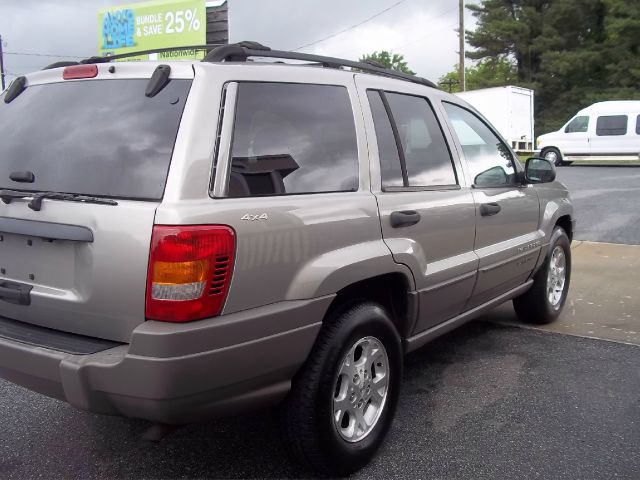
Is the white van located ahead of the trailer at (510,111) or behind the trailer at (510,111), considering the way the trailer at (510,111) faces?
behind

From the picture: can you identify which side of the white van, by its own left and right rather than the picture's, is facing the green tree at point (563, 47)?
right

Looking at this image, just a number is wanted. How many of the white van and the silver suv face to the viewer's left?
1

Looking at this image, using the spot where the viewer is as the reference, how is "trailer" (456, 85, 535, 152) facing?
facing away from the viewer and to the left of the viewer

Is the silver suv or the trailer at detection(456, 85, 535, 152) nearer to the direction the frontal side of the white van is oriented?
the trailer

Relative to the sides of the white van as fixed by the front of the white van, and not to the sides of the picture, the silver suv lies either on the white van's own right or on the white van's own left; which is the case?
on the white van's own left

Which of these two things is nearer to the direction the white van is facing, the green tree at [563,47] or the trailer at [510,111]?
the trailer

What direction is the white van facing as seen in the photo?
to the viewer's left

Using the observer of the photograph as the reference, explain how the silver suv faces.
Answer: facing away from the viewer and to the right of the viewer

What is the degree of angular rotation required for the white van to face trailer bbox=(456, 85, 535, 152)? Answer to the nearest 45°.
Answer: approximately 45° to its right
